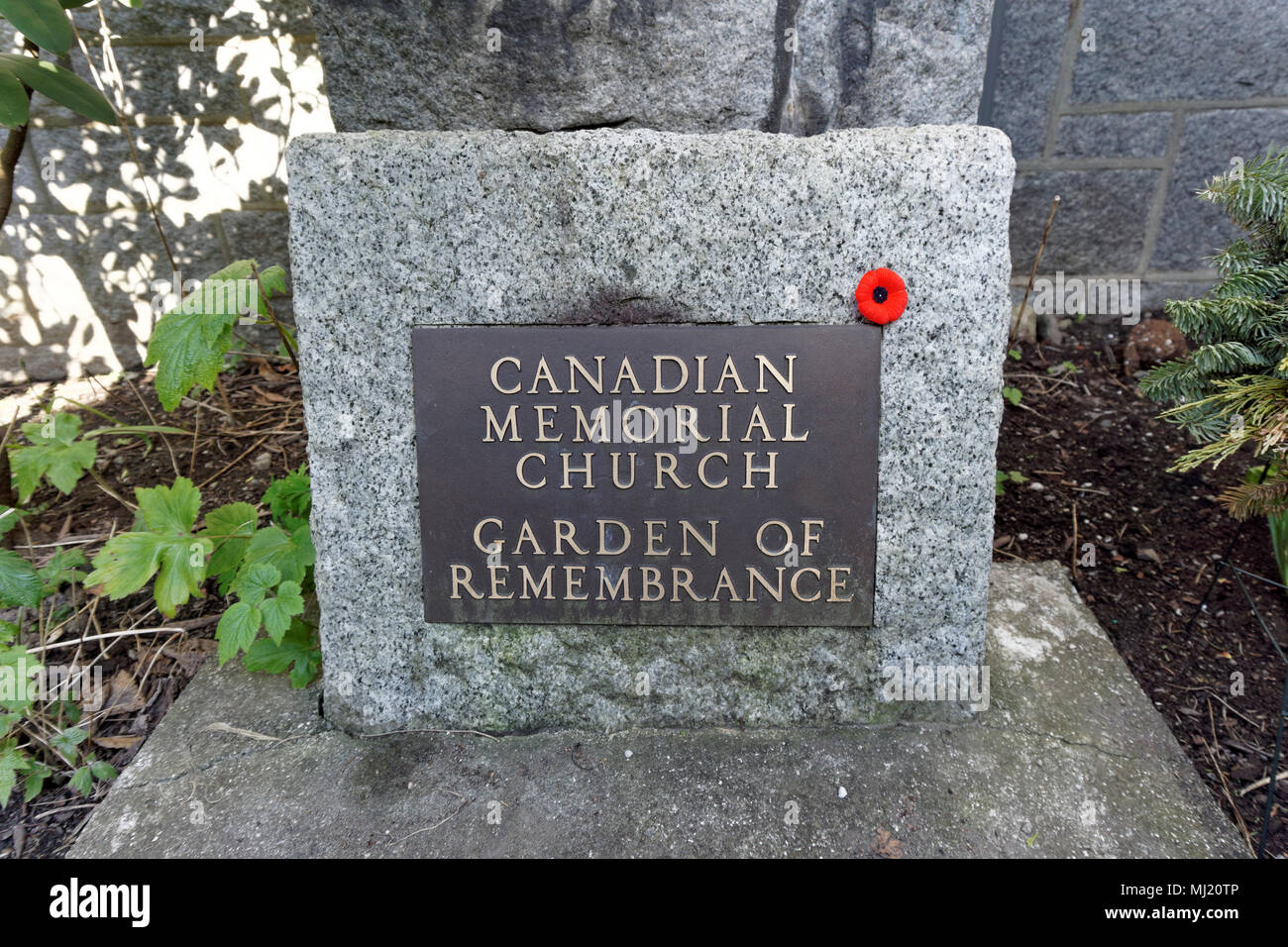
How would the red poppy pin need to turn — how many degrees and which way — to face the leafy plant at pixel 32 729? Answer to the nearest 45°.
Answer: approximately 90° to its right

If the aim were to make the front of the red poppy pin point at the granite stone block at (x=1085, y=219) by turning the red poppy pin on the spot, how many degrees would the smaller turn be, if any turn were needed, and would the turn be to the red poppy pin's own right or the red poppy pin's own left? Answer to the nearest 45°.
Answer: approximately 180°

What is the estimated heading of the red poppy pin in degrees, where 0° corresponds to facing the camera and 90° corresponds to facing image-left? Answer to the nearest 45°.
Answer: approximately 0°

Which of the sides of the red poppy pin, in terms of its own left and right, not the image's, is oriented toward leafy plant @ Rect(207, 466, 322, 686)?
right

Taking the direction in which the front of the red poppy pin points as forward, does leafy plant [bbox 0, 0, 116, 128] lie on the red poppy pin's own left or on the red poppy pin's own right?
on the red poppy pin's own right

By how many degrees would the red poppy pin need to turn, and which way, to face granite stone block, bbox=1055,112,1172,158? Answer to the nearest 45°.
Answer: approximately 180°

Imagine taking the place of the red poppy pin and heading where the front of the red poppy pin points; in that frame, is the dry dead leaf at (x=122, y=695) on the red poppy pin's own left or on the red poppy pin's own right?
on the red poppy pin's own right

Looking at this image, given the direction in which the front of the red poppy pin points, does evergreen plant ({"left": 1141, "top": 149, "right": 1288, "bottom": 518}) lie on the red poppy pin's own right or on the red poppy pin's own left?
on the red poppy pin's own left
